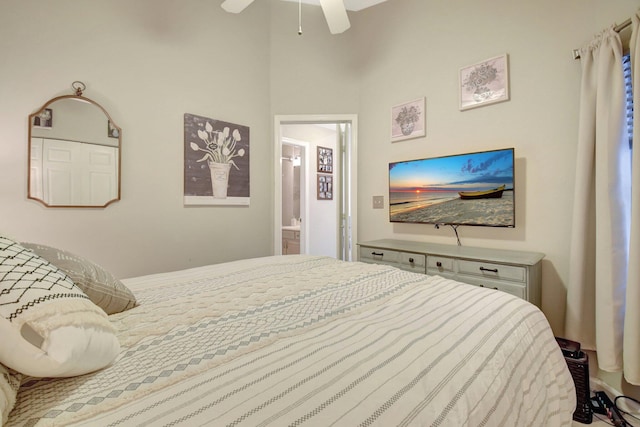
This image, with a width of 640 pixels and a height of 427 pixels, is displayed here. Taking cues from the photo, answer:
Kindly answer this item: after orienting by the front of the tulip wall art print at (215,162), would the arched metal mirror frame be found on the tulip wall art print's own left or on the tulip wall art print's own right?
on the tulip wall art print's own right

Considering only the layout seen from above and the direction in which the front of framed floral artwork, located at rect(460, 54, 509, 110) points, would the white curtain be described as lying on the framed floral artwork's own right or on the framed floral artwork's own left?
on the framed floral artwork's own left

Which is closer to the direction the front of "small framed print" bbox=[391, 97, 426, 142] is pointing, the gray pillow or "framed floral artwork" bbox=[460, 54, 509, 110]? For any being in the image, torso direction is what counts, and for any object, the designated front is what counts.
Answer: the gray pillow

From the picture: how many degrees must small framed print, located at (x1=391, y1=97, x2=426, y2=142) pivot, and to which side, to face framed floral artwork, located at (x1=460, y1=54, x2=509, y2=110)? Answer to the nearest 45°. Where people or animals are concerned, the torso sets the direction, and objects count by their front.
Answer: approximately 90° to its left

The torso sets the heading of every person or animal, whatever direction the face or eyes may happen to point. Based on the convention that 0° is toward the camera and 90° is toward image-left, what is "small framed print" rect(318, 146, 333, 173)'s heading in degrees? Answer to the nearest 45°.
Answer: approximately 315°

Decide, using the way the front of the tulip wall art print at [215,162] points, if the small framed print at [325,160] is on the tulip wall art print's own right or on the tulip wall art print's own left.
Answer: on the tulip wall art print's own left

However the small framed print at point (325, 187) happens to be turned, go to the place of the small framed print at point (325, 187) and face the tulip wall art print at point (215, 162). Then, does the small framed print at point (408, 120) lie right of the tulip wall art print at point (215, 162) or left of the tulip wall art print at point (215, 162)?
left
